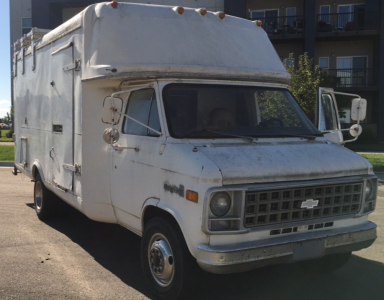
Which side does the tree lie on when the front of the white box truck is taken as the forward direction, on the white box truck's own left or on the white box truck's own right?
on the white box truck's own left

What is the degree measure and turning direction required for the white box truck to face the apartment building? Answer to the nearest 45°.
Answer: approximately 135° to its left

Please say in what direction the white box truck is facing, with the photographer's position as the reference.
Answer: facing the viewer and to the right of the viewer
